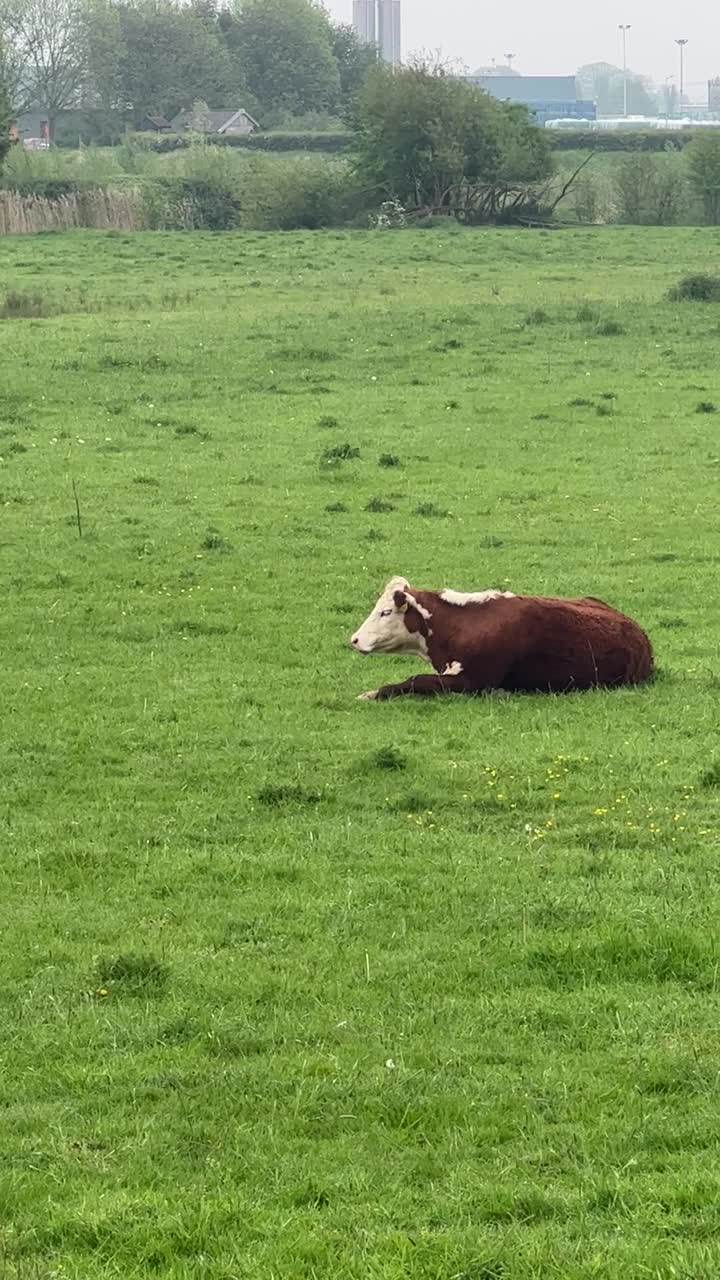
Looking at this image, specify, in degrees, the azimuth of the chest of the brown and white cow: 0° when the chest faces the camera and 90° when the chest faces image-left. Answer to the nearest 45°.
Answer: approximately 90°

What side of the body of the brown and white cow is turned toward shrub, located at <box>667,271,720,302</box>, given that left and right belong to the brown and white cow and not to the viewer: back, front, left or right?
right
